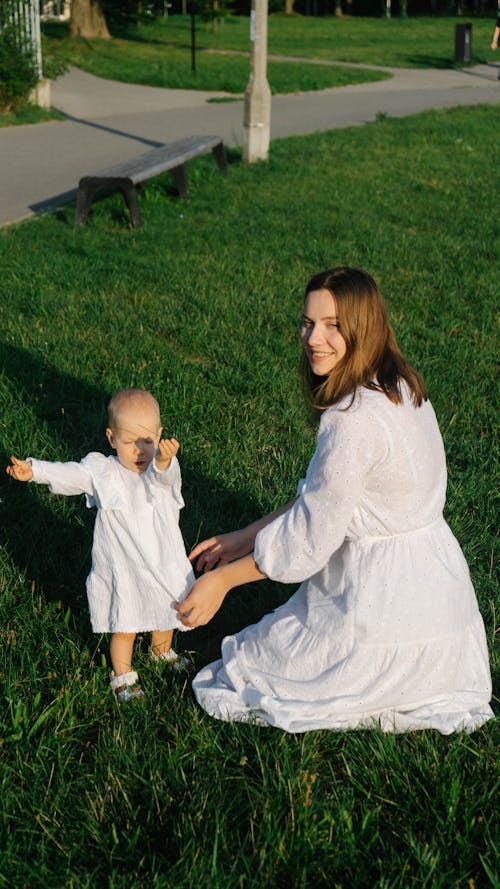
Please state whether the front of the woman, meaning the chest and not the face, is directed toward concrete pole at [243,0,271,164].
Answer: no

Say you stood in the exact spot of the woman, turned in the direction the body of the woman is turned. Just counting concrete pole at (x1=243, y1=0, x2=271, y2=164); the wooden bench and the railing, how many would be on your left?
0

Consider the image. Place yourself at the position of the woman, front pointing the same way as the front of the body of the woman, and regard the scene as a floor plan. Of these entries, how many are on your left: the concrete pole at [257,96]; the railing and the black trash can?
0

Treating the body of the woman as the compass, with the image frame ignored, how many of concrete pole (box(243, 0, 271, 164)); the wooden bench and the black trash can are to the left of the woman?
0

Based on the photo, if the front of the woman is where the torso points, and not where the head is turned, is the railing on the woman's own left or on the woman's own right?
on the woman's own right

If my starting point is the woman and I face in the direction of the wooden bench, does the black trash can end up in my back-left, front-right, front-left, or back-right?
front-right

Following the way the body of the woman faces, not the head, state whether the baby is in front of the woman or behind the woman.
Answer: in front

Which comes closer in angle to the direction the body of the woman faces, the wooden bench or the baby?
the baby

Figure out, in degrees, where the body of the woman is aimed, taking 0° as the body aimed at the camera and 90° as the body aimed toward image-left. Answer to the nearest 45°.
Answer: approximately 90°

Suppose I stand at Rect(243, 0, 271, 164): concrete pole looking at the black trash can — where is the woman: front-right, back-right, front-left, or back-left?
back-right

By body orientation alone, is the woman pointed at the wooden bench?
no

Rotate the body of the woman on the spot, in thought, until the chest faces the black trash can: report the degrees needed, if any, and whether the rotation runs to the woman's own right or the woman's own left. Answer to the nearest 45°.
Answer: approximately 90° to the woman's own right
